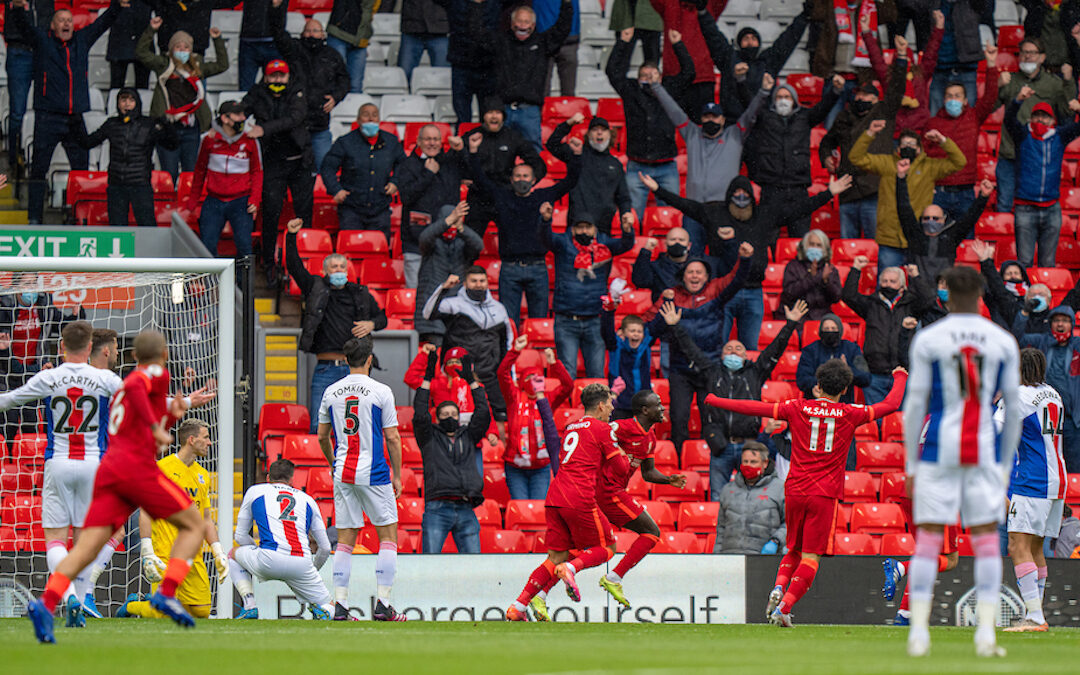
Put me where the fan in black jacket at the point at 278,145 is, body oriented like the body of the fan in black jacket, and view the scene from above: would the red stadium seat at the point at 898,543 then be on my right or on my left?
on my left

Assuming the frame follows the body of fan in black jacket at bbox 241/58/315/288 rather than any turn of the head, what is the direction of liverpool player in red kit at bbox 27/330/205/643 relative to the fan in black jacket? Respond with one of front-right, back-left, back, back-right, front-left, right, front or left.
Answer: front

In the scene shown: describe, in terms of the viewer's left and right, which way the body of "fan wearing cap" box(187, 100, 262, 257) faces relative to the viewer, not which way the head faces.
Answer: facing the viewer

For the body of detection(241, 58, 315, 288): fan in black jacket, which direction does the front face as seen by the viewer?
toward the camera

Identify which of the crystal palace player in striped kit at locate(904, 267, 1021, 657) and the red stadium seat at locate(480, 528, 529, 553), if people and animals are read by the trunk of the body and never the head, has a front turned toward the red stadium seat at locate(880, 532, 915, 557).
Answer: the crystal palace player in striped kit

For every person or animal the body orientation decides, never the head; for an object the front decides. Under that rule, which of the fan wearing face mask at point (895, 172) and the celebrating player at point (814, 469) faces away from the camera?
the celebrating player

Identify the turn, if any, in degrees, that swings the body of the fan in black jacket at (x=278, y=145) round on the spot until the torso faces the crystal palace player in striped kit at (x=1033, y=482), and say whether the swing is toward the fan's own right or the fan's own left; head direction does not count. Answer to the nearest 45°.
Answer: approximately 45° to the fan's own left

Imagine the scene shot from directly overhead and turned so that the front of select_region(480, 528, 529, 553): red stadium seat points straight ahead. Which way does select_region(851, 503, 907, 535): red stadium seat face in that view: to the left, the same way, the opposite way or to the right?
the same way

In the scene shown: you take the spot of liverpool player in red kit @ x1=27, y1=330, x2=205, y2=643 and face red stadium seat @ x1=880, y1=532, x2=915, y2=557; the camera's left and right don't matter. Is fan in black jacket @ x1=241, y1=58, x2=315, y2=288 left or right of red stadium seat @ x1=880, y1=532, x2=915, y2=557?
left

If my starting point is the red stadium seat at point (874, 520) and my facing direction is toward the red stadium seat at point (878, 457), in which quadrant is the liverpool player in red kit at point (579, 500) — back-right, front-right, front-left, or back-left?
back-left

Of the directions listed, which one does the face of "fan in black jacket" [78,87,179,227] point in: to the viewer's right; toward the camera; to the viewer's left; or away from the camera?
toward the camera

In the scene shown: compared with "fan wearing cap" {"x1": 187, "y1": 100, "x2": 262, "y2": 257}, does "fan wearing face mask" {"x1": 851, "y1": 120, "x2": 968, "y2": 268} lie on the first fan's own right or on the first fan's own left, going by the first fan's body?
on the first fan's own left

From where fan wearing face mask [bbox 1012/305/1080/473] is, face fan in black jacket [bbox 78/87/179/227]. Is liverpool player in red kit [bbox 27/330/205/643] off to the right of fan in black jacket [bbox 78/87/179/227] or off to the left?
left
